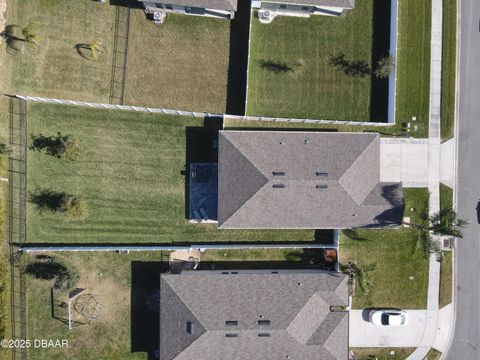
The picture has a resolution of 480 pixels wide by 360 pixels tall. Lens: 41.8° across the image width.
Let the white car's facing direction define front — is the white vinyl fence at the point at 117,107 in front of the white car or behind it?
in front

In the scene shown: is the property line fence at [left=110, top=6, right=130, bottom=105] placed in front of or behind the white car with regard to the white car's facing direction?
in front

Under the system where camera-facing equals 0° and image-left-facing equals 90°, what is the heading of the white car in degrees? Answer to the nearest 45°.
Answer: approximately 90°

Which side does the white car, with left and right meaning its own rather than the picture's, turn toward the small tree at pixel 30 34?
front
